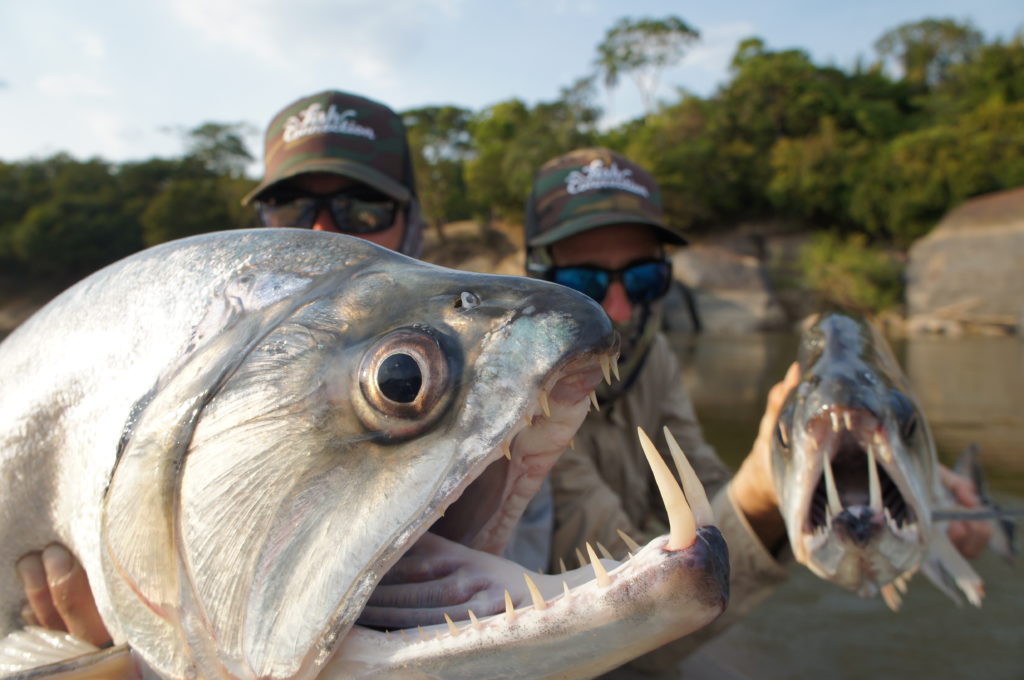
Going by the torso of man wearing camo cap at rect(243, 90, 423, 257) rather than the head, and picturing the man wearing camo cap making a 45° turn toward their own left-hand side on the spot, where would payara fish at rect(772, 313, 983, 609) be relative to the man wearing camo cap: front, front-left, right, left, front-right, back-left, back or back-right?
front

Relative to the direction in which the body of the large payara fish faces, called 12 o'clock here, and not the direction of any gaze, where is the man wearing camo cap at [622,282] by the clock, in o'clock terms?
The man wearing camo cap is roughly at 10 o'clock from the large payara fish.

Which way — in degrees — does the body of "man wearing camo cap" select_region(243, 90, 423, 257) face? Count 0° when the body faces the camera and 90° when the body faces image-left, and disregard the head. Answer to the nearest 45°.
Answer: approximately 0°

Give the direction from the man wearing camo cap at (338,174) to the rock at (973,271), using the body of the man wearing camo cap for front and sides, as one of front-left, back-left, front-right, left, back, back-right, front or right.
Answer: back-left

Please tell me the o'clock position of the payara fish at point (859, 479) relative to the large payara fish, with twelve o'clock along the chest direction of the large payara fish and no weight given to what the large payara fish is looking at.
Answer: The payara fish is roughly at 11 o'clock from the large payara fish.

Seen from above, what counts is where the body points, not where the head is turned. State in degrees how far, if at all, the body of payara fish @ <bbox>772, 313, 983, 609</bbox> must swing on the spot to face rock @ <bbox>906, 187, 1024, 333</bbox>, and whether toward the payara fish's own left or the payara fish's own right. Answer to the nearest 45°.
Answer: approximately 180°

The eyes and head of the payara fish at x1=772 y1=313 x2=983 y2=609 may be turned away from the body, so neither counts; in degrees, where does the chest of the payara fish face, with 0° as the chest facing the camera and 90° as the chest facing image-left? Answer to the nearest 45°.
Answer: approximately 0°

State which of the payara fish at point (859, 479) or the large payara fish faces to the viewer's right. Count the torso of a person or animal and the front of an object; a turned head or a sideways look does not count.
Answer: the large payara fish

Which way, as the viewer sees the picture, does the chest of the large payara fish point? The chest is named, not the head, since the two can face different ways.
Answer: to the viewer's right
